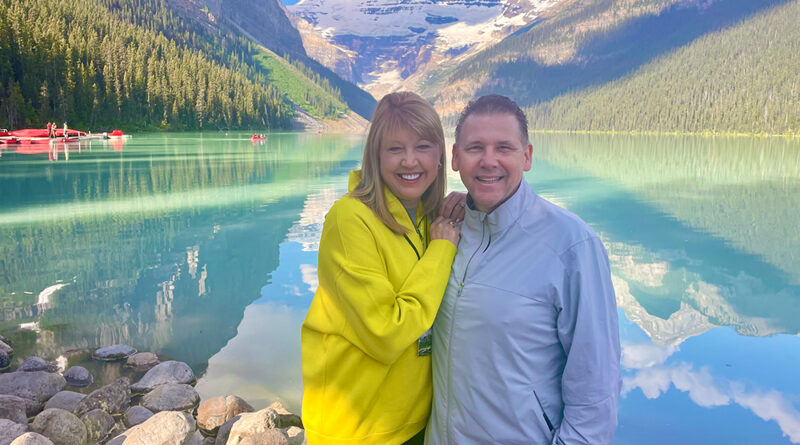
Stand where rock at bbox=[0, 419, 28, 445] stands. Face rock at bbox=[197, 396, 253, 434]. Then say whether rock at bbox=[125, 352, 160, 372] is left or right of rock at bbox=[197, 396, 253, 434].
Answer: left

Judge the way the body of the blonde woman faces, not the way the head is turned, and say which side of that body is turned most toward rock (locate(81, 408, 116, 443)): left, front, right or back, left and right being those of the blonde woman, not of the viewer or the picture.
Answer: back

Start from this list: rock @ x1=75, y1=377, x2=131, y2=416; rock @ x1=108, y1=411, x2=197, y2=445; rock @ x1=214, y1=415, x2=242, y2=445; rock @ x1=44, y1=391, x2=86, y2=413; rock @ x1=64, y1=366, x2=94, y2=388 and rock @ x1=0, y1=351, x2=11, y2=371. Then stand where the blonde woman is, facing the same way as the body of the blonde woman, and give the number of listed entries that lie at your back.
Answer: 6

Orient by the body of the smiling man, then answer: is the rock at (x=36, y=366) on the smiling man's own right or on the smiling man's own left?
on the smiling man's own right

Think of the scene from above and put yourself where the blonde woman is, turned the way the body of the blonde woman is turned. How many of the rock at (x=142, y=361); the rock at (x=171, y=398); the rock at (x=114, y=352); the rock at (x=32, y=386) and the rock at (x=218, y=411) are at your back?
5

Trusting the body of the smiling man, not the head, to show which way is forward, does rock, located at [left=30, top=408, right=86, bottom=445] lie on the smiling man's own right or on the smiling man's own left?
on the smiling man's own right

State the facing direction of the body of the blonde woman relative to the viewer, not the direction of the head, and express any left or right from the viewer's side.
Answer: facing the viewer and to the right of the viewer

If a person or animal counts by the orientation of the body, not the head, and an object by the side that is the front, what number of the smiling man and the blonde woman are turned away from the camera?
0

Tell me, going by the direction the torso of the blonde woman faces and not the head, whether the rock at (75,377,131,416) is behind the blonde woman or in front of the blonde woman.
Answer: behind

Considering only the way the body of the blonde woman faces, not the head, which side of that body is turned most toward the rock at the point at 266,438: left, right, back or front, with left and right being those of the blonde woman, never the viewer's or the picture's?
back

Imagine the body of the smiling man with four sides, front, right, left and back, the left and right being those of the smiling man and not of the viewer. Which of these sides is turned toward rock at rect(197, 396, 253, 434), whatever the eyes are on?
right

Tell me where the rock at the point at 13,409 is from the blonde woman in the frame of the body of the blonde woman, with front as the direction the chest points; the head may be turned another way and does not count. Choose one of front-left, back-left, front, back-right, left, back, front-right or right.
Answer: back

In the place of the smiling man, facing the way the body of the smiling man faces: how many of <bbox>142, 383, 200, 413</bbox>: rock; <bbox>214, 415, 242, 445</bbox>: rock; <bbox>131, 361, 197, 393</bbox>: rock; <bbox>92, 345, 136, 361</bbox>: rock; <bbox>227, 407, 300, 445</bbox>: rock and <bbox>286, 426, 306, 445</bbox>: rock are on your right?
6

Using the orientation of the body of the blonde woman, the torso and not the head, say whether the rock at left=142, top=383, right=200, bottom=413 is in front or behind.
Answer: behind

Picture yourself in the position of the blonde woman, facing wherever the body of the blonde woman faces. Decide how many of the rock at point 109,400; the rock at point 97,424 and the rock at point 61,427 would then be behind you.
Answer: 3

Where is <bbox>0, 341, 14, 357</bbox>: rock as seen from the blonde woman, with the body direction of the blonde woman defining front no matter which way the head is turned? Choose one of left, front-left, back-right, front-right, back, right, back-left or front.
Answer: back
